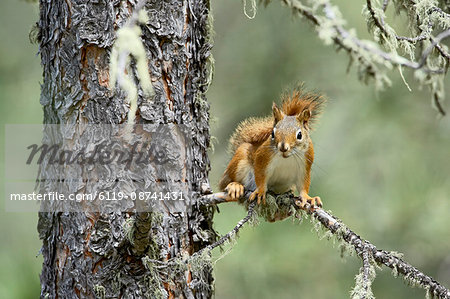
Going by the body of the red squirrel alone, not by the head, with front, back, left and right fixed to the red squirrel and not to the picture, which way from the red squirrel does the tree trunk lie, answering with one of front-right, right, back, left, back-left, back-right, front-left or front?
right

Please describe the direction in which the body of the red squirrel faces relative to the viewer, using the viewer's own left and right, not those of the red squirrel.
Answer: facing the viewer and to the right of the viewer
